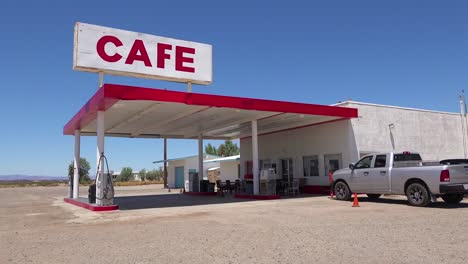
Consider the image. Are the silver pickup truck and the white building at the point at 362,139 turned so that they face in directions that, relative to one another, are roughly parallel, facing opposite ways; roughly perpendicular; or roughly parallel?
roughly perpendicular

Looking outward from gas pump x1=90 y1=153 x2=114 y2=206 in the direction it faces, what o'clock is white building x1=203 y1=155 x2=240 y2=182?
The white building is roughly at 7 o'clock from the gas pump.

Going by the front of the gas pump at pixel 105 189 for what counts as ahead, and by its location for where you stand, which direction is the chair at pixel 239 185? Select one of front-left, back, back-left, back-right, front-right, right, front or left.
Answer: back-left

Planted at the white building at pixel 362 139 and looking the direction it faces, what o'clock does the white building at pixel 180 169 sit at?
the white building at pixel 180 169 is roughly at 3 o'clock from the white building at pixel 362 139.

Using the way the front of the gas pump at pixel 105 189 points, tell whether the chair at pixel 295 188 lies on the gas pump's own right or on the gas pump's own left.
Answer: on the gas pump's own left

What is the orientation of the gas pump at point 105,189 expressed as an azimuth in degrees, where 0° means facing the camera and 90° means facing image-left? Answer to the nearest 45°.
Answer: approximately 0°

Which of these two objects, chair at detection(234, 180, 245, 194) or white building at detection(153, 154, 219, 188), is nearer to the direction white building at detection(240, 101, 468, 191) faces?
the chair

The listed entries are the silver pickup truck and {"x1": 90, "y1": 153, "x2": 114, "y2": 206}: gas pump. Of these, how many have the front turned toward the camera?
1
